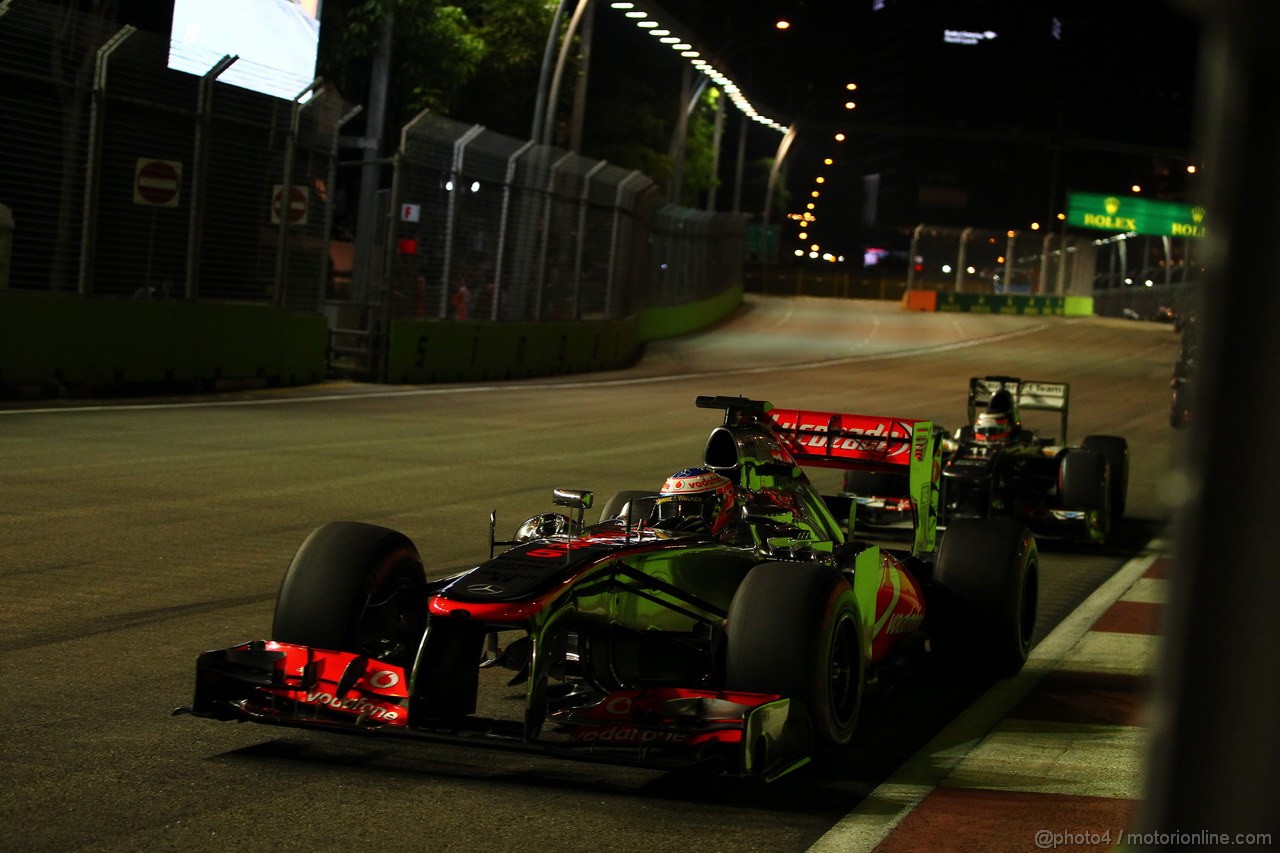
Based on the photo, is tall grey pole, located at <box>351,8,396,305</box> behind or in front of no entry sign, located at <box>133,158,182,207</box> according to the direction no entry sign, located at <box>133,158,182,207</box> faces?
behind

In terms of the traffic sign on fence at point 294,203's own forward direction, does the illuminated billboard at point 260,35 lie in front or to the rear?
to the rear

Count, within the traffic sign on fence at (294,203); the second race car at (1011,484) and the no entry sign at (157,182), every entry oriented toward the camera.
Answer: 3

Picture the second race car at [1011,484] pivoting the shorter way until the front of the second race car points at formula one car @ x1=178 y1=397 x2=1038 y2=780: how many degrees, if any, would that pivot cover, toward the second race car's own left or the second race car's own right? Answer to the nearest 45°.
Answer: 0° — it already faces it

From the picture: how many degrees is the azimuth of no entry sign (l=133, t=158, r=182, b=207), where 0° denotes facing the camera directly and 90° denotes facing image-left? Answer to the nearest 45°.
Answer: approximately 0°

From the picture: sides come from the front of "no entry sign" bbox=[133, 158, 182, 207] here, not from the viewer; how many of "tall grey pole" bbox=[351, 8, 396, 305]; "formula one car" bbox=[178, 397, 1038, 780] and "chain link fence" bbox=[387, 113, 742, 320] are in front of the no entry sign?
1

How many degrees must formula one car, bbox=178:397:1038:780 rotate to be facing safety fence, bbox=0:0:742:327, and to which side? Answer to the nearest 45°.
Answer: approximately 135° to its right

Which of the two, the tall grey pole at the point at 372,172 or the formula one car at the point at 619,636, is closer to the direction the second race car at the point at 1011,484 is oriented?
the formula one car

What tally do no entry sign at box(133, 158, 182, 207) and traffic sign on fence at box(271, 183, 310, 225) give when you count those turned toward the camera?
2

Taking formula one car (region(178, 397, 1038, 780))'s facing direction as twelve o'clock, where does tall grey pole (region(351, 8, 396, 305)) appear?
The tall grey pole is roughly at 4 o'clock from the formula one car.

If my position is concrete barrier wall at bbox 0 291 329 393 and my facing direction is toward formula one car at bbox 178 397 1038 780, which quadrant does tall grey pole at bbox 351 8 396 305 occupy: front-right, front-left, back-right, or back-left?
back-left

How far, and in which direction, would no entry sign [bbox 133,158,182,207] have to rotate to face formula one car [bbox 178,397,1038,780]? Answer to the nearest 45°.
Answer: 0° — it already faces it
